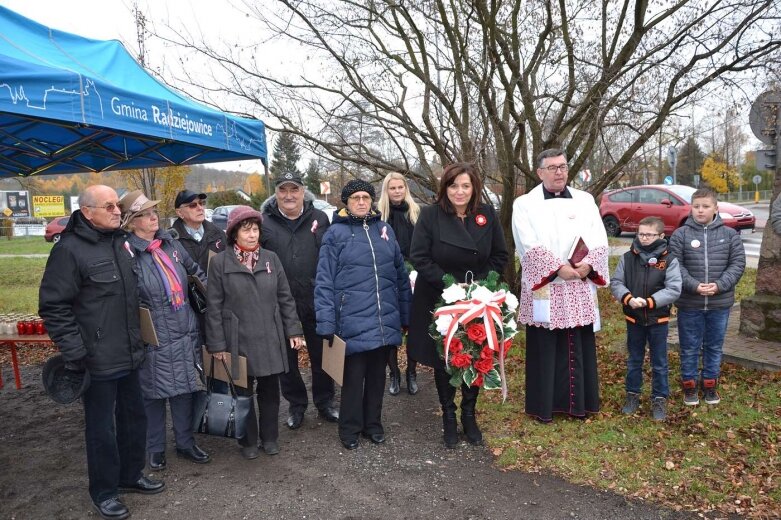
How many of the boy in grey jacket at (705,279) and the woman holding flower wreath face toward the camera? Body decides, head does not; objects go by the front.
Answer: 2

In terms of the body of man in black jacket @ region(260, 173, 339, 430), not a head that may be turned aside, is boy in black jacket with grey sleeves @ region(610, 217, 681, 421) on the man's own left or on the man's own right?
on the man's own left

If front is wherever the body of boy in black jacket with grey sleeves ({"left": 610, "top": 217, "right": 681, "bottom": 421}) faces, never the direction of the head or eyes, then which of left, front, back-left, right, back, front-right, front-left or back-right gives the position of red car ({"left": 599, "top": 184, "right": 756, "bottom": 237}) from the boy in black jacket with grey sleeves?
back

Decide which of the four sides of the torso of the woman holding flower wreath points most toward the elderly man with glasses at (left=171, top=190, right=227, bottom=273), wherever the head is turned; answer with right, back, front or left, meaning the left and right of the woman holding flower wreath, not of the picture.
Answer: right

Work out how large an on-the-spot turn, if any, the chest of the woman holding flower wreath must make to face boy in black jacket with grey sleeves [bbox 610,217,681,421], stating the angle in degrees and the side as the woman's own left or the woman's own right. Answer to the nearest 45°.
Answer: approximately 90° to the woman's own left

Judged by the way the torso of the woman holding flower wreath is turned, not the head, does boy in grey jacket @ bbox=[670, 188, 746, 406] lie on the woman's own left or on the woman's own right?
on the woman's own left

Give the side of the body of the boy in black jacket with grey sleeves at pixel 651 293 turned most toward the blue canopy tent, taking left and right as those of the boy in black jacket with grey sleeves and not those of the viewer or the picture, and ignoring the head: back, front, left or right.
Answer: right

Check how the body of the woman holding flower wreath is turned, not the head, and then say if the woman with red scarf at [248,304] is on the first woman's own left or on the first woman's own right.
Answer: on the first woman's own right

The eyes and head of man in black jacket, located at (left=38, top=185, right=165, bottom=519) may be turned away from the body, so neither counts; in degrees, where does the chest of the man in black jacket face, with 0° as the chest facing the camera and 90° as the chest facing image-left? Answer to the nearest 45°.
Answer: approximately 315°

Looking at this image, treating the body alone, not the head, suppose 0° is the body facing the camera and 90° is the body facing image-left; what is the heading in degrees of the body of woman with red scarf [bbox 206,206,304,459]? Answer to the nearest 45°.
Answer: approximately 0°

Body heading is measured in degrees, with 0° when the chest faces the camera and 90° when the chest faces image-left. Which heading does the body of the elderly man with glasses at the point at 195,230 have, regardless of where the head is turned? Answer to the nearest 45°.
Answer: approximately 315°
